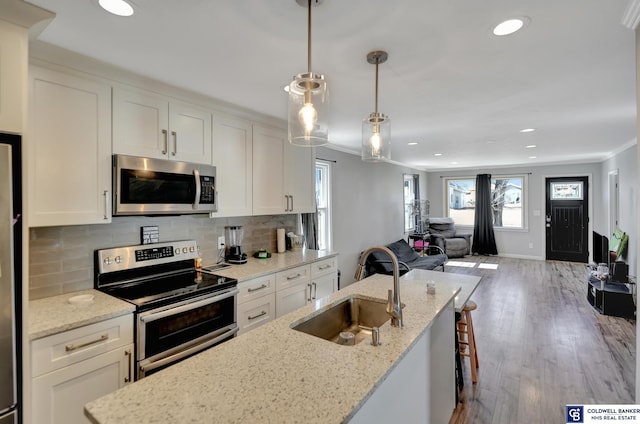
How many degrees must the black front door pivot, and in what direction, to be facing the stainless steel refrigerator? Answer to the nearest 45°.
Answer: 0° — it already faces it

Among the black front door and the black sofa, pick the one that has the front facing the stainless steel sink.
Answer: the black front door

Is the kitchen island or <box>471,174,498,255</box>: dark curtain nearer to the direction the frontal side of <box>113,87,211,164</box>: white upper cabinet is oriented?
the kitchen island

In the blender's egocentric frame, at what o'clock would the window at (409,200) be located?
The window is roughly at 9 o'clock from the blender.

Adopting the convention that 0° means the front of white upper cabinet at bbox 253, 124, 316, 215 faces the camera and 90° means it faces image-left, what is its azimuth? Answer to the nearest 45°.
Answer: approximately 315°

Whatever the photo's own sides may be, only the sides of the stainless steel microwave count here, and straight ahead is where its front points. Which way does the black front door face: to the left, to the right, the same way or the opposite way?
to the right

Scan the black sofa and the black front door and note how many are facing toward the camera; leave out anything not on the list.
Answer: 1

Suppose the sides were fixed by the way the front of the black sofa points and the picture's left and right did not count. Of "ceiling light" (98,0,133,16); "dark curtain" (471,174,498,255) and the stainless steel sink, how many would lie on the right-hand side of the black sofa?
2
